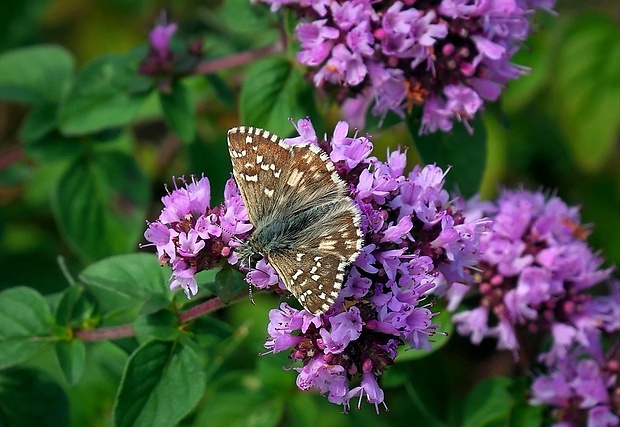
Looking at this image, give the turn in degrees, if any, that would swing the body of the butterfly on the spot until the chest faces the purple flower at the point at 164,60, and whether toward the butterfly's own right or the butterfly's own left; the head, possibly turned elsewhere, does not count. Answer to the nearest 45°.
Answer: approximately 135° to the butterfly's own right

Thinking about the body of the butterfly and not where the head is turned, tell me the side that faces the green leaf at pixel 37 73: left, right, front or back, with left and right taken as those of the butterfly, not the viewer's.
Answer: right

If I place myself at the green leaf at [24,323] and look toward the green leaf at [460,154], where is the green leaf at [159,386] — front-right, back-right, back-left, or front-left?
front-right

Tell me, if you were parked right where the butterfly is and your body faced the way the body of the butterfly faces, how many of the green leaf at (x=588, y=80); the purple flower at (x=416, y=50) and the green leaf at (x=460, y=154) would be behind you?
3

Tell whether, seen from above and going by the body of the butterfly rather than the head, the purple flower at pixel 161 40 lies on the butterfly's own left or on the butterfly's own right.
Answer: on the butterfly's own right

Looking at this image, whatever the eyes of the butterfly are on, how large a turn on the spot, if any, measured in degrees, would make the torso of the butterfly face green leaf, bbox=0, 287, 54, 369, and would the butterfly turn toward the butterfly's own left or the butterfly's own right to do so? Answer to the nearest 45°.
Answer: approximately 45° to the butterfly's own right

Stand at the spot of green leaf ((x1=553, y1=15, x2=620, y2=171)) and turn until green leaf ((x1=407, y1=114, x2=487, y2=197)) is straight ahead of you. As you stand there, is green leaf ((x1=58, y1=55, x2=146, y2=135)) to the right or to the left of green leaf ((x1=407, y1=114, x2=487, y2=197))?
right

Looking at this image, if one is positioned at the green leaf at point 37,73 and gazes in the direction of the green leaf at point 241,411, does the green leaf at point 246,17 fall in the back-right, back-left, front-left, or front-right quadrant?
front-left

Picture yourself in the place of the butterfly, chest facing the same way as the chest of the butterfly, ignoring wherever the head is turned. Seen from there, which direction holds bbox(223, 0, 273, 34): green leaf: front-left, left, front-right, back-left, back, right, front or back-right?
back-right

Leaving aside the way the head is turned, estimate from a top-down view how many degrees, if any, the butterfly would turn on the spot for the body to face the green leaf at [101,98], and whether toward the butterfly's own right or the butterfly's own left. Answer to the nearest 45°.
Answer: approximately 90° to the butterfly's own right

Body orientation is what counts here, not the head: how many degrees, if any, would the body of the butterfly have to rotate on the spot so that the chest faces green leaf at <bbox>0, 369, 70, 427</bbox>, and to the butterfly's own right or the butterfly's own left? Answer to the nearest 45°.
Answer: approximately 45° to the butterfly's own right

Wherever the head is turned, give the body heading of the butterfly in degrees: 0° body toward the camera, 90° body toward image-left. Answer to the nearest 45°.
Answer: approximately 45°
